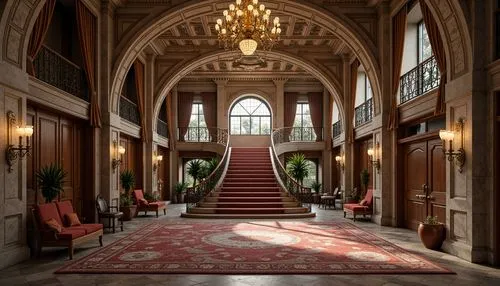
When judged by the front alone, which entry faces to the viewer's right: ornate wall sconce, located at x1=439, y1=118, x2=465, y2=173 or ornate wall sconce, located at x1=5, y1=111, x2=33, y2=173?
ornate wall sconce, located at x1=5, y1=111, x2=33, y2=173

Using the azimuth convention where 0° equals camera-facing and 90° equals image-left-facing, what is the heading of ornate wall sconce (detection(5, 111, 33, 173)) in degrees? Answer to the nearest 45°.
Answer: approximately 270°

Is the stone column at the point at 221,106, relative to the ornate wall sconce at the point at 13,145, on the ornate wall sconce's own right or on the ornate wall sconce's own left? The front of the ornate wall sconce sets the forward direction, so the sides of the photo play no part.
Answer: on the ornate wall sconce's own left

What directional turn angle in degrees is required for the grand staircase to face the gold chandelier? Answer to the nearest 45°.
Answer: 0° — it already faces it

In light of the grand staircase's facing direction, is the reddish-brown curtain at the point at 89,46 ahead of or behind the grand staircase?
ahead

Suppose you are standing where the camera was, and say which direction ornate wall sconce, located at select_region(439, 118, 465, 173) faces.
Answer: facing to the left of the viewer
